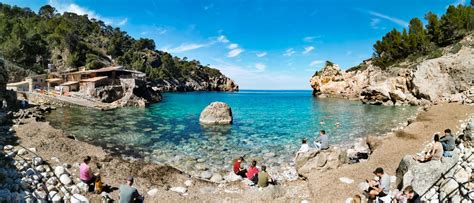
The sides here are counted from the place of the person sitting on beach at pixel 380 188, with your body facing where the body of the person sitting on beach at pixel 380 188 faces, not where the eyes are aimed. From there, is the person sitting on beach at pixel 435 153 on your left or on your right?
on your right

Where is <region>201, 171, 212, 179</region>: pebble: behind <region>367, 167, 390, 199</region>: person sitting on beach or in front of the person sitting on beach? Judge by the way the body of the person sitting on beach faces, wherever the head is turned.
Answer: in front

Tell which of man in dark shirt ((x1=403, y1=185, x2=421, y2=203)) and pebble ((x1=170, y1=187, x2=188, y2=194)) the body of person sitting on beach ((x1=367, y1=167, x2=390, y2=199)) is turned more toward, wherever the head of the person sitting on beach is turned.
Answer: the pebble

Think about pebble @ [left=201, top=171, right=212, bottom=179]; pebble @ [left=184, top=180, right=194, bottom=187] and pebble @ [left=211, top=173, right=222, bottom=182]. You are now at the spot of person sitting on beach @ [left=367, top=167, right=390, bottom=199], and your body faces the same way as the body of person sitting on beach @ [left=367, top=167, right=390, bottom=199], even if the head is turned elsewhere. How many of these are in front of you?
3

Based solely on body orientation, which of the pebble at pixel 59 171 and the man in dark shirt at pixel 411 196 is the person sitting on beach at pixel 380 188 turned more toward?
the pebble

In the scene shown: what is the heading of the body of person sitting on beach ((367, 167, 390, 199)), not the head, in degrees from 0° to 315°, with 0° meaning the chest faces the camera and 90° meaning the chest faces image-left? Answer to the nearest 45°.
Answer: approximately 90°

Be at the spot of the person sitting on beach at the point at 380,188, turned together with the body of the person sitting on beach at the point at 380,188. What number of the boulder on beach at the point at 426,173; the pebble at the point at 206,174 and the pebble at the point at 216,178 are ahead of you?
2

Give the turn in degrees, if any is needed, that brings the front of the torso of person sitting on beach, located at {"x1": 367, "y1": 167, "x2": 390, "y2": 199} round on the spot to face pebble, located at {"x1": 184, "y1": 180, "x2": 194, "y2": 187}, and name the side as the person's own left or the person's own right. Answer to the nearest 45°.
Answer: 0° — they already face it

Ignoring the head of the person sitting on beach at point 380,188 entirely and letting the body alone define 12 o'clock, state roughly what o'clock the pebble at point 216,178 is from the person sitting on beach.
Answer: The pebble is roughly at 12 o'clock from the person sitting on beach.

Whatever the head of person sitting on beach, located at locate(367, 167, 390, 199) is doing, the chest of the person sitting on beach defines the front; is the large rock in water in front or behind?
in front
